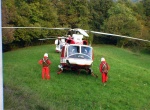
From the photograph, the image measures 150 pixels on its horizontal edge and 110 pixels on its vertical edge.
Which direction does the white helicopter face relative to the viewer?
toward the camera

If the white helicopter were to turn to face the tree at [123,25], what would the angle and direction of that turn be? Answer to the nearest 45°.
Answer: approximately 180°
